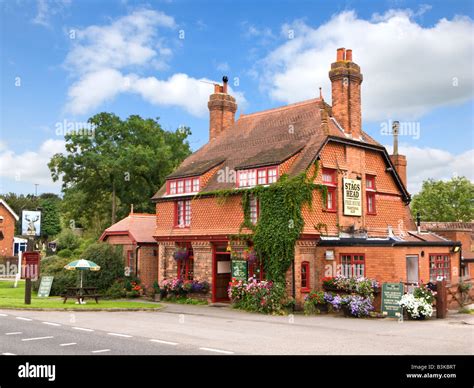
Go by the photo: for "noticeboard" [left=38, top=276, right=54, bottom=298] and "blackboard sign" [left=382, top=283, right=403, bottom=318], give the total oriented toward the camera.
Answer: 2

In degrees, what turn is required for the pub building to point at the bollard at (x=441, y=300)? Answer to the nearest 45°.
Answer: approximately 90° to its left

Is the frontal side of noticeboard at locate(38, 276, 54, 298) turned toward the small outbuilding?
no

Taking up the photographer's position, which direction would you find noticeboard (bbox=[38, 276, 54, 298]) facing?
facing the viewer

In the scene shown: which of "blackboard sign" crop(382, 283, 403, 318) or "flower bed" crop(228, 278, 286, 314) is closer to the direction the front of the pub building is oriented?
the flower bed

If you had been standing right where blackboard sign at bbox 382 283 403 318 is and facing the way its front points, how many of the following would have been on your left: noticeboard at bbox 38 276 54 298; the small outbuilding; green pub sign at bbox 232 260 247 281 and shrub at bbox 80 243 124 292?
0

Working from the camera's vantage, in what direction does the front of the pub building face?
facing the viewer and to the left of the viewer

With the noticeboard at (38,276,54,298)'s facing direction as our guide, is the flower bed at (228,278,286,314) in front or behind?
in front

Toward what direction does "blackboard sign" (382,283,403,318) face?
toward the camera
